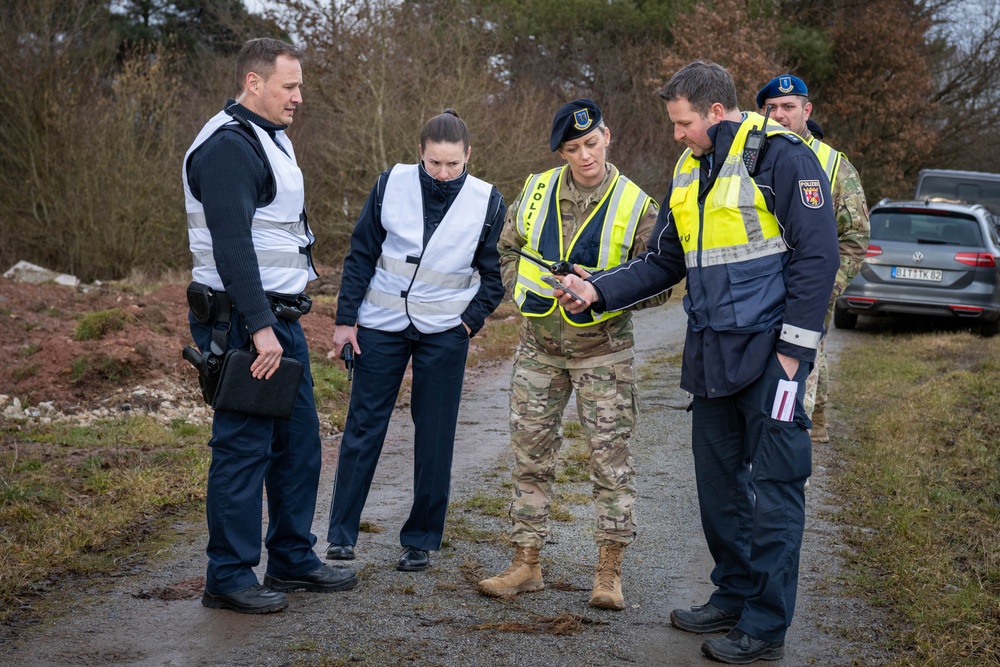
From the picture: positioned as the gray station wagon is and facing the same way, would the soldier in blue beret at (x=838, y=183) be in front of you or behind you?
behind

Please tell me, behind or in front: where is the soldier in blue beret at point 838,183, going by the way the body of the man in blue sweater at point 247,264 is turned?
in front

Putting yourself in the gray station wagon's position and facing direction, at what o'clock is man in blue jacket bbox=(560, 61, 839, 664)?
The man in blue jacket is roughly at 6 o'clock from the gray station wagon.

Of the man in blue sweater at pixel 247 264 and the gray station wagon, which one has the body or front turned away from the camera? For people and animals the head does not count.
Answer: the gray station wagon

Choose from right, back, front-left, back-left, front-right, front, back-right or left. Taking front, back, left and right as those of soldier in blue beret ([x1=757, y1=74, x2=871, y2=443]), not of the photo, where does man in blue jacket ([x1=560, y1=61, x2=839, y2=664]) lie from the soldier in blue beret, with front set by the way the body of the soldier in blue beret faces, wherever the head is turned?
front-left

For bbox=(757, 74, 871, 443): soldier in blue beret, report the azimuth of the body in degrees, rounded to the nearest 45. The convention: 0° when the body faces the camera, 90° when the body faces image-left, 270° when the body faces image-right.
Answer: approximately 45°

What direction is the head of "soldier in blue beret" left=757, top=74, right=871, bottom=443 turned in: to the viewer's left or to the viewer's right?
to the viewer's left

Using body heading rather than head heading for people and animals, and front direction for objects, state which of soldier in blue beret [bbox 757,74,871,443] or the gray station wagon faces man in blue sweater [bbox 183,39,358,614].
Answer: the soldier in blue beret

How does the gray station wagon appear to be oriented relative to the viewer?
away from the camera

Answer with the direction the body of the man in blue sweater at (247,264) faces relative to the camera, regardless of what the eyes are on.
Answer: to the viewer's right

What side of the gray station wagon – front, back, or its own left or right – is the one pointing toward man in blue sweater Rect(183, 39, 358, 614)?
back

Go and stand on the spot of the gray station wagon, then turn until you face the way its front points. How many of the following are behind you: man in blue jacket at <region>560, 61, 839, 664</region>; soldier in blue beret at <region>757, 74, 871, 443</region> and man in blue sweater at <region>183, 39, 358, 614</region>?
3

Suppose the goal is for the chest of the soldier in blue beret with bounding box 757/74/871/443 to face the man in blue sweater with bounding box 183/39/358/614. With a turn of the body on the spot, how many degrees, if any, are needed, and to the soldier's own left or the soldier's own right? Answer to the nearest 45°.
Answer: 0° — they already face them

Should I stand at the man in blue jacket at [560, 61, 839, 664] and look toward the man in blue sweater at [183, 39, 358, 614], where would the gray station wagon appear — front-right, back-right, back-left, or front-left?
back-right

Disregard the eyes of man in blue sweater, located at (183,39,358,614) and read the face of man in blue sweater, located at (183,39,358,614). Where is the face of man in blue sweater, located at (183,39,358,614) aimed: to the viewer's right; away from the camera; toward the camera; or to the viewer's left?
to the viewer's right
